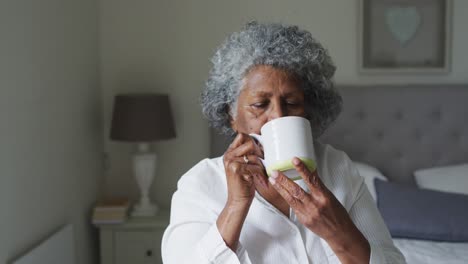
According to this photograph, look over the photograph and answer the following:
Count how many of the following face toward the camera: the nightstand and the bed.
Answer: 2

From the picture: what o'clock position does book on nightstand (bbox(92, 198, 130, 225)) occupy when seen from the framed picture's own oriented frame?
The book on nightstand is roughly at 2 o'clock from the framed picture.

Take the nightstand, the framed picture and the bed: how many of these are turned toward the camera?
3

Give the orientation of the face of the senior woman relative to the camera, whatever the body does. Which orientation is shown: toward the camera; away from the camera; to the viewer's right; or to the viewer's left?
toward the camera

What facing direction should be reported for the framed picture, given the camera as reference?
facing the viewer

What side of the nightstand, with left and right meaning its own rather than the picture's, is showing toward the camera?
front

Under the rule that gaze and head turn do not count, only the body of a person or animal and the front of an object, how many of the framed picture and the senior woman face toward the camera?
2

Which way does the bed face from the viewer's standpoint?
toward the camera

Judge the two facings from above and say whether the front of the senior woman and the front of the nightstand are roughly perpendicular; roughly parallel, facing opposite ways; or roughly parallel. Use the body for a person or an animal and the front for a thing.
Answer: roughly parallel

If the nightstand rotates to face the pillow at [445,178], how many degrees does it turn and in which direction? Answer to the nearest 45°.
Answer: approximately 90° to its left

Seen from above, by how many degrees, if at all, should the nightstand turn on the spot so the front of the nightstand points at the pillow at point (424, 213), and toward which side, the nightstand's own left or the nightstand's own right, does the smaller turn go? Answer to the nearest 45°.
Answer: approximately 45° to the nightstand's own left
